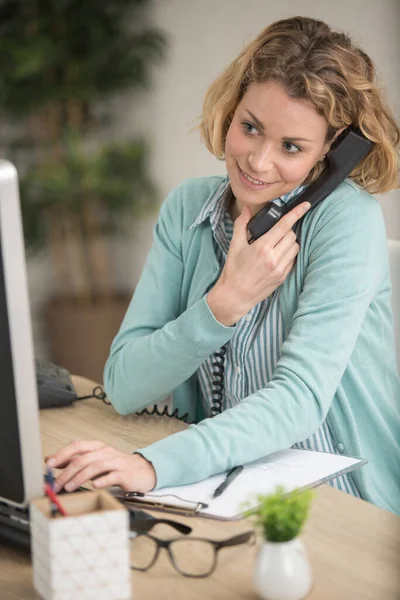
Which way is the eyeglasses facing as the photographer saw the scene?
facing the viewer and to the left of the viewer

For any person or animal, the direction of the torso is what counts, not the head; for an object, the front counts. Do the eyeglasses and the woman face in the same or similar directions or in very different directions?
same or similar directions

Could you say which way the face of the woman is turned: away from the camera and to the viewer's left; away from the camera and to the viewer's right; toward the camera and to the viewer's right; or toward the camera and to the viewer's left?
toward the camera and to the viewer's left

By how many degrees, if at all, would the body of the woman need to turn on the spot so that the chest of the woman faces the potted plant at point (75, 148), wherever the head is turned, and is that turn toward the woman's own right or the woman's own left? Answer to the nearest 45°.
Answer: approximately 135° to the woman's own right

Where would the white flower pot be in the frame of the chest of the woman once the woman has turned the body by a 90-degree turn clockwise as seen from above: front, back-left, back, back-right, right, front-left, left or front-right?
back-left

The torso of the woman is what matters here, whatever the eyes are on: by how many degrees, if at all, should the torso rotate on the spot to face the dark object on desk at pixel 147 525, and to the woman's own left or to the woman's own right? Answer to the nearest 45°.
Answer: approximately 45° to the woman's own left

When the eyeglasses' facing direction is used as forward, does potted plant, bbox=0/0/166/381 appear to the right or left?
on its right

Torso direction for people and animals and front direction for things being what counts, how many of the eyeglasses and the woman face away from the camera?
0

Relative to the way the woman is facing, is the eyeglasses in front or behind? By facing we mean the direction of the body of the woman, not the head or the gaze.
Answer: in front
